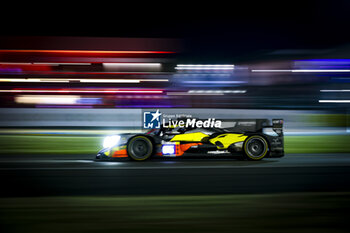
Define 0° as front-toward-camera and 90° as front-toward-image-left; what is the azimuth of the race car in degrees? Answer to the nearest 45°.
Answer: approximately 90°
